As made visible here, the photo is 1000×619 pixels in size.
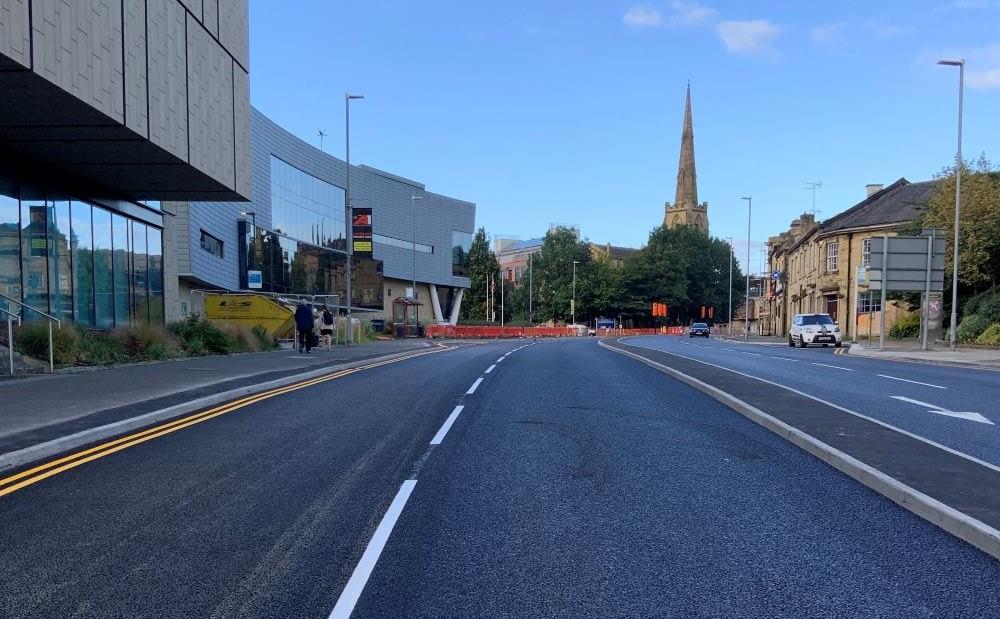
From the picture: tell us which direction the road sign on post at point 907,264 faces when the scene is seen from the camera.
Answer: facing away from the viewer

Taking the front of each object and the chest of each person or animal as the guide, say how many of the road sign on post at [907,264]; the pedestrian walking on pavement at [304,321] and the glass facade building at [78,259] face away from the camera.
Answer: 2

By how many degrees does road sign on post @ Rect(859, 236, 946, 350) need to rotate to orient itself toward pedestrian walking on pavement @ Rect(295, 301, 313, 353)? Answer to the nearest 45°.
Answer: approximately 135° to its left

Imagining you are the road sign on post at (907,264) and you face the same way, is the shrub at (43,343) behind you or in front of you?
behind

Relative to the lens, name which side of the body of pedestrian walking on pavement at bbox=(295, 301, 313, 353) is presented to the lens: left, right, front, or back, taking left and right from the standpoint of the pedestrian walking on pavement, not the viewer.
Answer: back

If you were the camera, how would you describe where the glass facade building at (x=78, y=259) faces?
facing the viewer and to the right of the viewer

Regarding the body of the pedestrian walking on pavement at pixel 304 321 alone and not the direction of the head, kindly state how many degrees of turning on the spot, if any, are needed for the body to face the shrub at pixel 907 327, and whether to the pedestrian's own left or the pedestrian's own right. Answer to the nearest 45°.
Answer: approximately 90° to the pedestrian's own right

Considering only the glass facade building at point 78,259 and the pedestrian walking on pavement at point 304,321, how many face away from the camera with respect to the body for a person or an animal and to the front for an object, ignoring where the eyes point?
1

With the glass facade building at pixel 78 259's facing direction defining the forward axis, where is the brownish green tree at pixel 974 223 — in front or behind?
in front

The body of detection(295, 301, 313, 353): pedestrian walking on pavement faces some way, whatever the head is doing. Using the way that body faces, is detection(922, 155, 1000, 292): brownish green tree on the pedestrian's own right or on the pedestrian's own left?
on the pedestrian's own right

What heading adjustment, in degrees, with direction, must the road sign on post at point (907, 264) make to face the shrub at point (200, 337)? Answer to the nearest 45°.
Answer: approximately 135° to its left

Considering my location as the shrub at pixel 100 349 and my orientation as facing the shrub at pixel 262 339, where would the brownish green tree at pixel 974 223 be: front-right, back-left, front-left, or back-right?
front-right

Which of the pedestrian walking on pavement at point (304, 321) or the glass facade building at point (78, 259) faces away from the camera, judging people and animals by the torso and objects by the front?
the pedestrian walking on pavement
